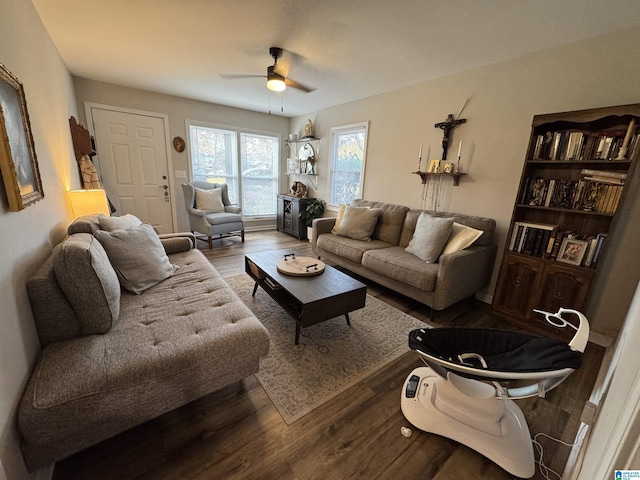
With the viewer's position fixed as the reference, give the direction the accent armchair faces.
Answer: facing the viewer and to the right of the viewer

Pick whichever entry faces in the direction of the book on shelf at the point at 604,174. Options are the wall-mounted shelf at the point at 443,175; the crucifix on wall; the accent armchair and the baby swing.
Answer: the accent armchair

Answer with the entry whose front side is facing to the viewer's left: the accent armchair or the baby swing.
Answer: the baby swing

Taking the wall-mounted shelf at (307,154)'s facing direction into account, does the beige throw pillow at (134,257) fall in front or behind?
in front

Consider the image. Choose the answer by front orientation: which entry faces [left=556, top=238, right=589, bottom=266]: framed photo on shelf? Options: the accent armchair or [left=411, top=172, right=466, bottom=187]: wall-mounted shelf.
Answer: the accent armchair

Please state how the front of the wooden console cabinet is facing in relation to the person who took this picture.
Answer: facing the viewer and to the left of the viewer

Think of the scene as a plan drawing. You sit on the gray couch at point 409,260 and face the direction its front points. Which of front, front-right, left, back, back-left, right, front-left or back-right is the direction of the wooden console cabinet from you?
right

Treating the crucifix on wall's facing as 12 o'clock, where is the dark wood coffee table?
The dark wood coffee table is roughly at 11 o'clock from the crucifix on wall.

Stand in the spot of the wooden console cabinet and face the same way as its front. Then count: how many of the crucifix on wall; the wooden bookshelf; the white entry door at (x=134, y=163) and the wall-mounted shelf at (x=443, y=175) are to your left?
3

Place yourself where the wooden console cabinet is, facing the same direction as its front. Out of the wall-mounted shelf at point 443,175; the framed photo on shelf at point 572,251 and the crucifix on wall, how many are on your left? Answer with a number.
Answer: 3

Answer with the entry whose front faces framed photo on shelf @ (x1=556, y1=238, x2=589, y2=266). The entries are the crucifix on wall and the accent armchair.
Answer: the accent armchair

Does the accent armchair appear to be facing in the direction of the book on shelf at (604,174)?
yes

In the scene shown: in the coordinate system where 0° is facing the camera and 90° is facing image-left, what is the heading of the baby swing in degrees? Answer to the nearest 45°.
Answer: approximately 90°

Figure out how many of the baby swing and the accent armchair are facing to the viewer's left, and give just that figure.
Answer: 1
